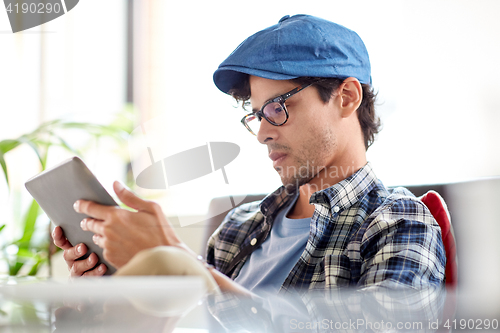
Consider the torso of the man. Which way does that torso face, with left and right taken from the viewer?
facing the viewer and to the left of the viewer
